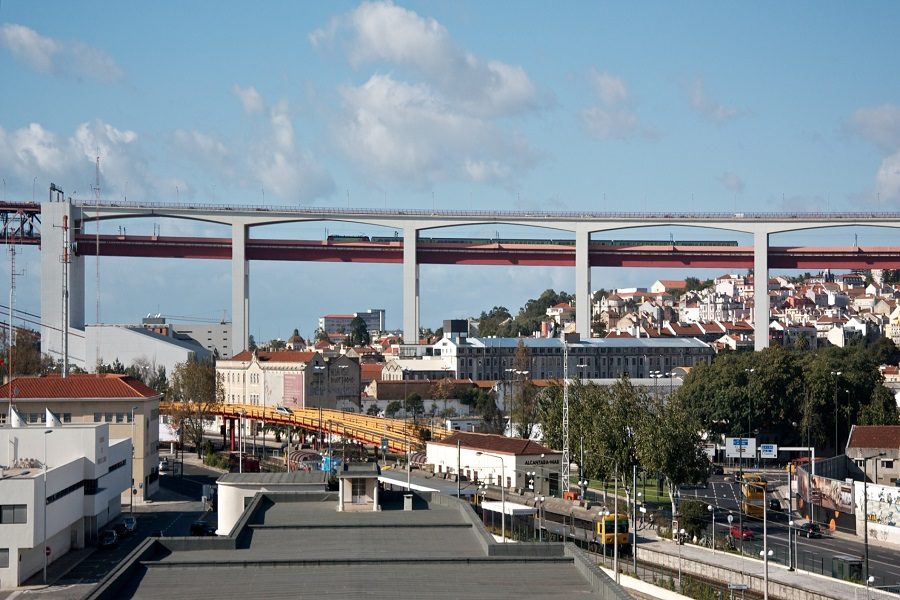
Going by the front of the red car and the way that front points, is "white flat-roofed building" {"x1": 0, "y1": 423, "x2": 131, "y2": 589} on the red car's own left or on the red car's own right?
on the red car's own right

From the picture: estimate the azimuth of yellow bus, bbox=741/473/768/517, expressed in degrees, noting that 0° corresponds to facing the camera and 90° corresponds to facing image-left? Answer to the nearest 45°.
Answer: approximately 0°

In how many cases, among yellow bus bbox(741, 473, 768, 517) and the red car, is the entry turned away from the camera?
0

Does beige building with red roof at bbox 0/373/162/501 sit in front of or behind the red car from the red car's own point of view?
behind

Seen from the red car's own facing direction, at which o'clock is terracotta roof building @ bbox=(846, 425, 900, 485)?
The terracotta roof building is roughly at 8 o'clock from the red car.

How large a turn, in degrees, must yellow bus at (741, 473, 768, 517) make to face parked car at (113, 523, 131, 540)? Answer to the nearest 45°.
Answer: approximately 45° to its right

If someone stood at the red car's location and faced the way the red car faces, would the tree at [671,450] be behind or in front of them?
behind

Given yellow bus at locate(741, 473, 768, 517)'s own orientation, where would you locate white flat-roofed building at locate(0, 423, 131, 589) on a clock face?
The white flat-roofed building is roughly at 2 o'clock from the yellow bus.

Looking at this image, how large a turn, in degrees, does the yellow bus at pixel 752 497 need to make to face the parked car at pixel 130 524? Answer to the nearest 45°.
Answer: approximately 45° to its right

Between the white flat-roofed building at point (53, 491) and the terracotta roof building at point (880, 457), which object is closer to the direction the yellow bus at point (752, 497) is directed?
the white flat-roofed building
